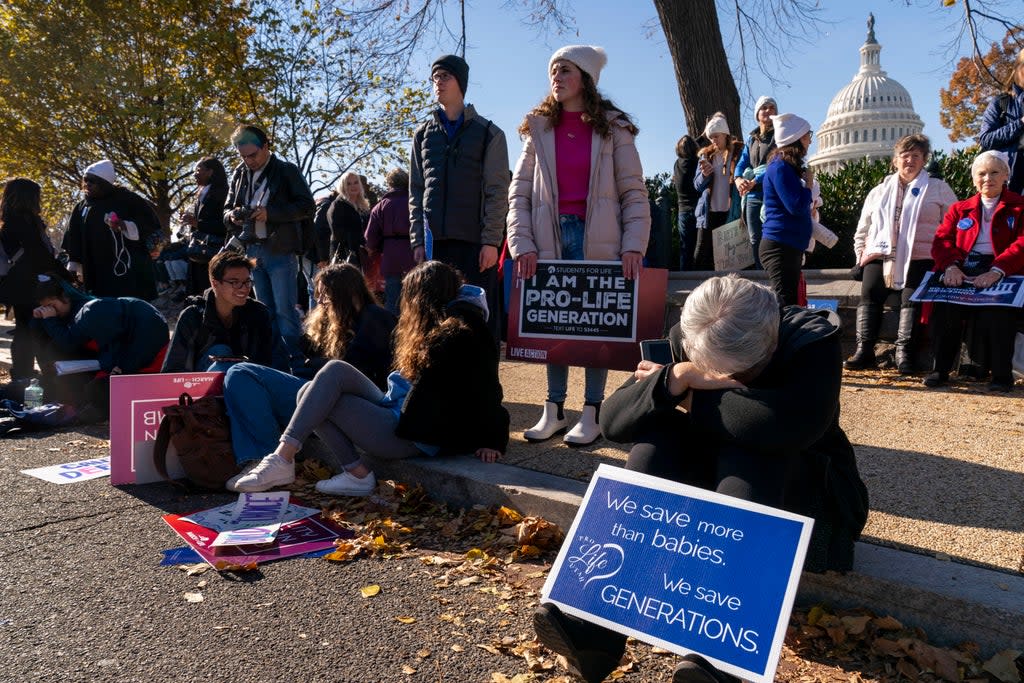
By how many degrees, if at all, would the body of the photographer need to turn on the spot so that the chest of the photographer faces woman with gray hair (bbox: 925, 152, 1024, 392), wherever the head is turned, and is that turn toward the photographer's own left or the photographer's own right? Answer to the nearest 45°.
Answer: approximately 90° to the photographer's own left

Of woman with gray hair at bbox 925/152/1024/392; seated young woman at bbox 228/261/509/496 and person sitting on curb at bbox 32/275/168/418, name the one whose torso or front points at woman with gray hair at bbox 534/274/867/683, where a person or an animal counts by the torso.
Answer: woman with gray hair at bbox 925/152/1024/392

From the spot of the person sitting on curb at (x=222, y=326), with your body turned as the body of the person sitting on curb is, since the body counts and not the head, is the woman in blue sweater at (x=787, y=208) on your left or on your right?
on your left

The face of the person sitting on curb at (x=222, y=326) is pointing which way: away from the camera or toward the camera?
toward the camera

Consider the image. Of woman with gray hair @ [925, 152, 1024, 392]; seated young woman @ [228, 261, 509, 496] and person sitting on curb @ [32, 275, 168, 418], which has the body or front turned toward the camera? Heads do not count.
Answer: the woman with gray hair

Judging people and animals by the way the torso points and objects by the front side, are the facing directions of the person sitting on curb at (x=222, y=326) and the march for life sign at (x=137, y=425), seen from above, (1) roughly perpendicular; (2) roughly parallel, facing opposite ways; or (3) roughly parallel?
roughly parallel

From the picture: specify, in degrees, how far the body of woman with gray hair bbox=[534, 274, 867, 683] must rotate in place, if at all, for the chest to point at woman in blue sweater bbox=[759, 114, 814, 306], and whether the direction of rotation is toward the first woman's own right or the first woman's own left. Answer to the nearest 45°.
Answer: approximately 135° to the first woman's own right

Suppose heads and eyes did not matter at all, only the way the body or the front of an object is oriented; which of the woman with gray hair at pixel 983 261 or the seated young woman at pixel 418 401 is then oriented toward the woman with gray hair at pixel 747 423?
the woman with gray hair at pixel 983 261

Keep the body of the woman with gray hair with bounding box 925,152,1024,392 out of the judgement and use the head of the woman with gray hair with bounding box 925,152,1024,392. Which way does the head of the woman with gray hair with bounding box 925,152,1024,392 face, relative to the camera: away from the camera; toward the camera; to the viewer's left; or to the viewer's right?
toward the camera

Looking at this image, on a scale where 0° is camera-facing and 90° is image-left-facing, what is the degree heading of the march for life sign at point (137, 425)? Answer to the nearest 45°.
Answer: approximately 0°

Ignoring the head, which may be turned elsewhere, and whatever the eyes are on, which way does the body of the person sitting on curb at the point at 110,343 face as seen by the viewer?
to the viewer's left

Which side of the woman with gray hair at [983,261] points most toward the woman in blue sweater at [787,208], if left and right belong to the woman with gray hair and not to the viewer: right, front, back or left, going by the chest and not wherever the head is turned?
right

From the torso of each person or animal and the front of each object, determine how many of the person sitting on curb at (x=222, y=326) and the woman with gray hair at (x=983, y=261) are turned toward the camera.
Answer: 2

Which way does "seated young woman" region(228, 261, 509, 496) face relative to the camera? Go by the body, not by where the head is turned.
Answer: to the viewer's left

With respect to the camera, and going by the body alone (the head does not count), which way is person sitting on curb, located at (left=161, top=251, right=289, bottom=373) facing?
toward the camera

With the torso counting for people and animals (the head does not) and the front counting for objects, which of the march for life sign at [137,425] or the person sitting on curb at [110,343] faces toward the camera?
the march for life sign

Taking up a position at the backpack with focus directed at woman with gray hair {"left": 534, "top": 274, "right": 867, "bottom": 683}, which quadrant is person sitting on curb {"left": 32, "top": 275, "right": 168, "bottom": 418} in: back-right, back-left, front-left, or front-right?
back-left

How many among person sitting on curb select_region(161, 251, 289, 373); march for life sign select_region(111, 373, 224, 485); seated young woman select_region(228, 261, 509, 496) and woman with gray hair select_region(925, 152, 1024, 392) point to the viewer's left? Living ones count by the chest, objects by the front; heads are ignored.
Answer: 1

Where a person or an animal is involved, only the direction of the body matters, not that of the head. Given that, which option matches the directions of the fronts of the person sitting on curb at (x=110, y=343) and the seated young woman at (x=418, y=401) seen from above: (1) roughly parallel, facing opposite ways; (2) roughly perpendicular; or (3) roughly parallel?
roughly parallel
